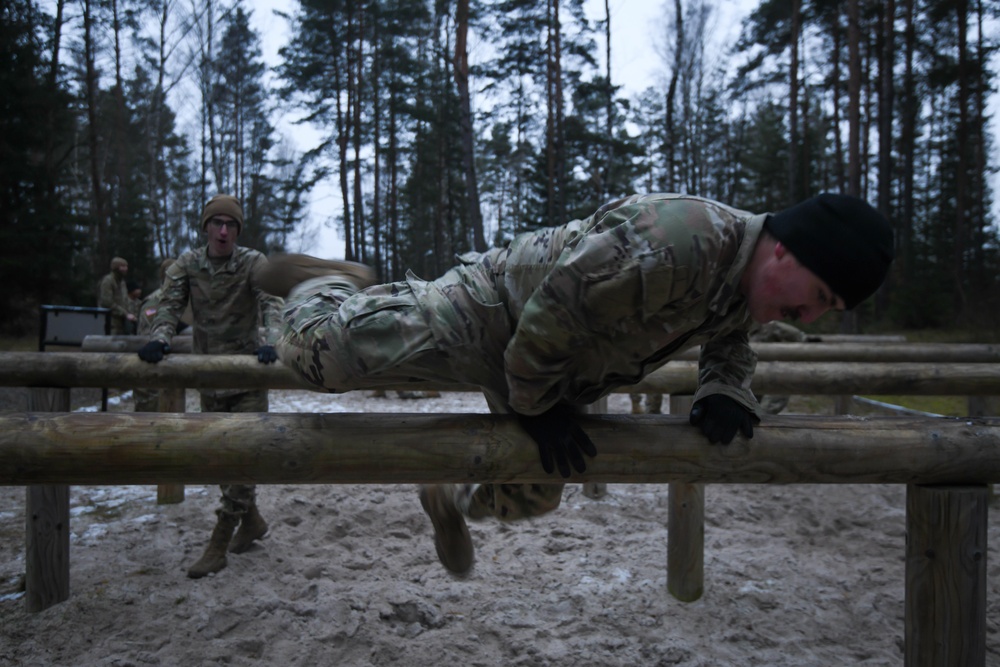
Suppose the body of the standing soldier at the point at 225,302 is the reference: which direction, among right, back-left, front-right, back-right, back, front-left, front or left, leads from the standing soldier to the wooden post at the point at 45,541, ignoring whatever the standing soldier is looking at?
front-right

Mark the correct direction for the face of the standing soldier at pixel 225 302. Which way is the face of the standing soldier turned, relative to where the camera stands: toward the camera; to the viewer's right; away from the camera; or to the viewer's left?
toward the camera

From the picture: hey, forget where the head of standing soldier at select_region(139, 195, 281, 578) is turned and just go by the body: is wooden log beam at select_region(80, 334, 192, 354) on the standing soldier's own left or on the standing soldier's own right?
on the standing soldier's own right

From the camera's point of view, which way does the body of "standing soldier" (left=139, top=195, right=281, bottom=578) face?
toward the camera

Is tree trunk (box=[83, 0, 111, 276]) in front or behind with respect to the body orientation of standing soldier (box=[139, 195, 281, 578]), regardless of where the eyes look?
behind

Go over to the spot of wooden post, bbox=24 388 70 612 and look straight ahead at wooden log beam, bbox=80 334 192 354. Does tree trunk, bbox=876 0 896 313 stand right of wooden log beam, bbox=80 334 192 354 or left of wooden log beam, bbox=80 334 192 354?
right

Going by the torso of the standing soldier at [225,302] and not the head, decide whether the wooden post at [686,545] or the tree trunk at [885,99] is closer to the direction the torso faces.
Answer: the wooden post

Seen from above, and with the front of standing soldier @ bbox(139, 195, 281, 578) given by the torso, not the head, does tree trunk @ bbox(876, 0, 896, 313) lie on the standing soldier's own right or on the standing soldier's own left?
on the standing soldier's own left

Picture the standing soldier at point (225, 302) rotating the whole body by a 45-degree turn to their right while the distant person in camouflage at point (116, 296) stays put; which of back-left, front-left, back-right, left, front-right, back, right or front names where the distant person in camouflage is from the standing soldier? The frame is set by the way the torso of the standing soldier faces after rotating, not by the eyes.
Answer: back-right

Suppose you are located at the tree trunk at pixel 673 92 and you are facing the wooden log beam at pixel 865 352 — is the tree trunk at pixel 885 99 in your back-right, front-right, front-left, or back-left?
front-left

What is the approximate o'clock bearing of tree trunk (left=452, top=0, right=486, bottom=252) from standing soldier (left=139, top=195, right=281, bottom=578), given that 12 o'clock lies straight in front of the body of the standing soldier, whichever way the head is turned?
The tree trunk is roughly at 7 o'clock from the standing soldier.

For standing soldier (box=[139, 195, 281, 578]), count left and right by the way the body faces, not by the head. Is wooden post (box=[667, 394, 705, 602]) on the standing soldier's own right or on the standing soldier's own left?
on the standing soldier's own left

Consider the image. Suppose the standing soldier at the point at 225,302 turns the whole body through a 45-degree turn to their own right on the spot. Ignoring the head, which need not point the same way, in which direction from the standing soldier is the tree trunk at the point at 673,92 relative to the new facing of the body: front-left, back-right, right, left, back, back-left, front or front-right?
back
